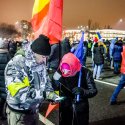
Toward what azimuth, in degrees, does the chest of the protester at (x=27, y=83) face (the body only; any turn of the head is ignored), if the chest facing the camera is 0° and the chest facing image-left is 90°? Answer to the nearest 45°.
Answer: approximately 315°

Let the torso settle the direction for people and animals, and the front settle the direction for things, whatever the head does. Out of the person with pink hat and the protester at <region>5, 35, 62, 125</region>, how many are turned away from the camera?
0

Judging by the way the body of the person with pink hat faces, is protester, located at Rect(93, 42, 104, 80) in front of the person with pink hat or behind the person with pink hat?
behind

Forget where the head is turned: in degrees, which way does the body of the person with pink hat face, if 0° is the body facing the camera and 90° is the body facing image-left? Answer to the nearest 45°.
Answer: approximately 45°

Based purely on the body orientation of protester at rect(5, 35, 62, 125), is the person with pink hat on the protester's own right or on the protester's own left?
on the protester's own left

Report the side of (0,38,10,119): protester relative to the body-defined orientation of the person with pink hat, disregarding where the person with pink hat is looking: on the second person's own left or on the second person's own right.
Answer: on the second person's own right

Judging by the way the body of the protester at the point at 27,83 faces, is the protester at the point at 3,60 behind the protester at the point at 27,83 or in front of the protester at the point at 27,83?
behind
